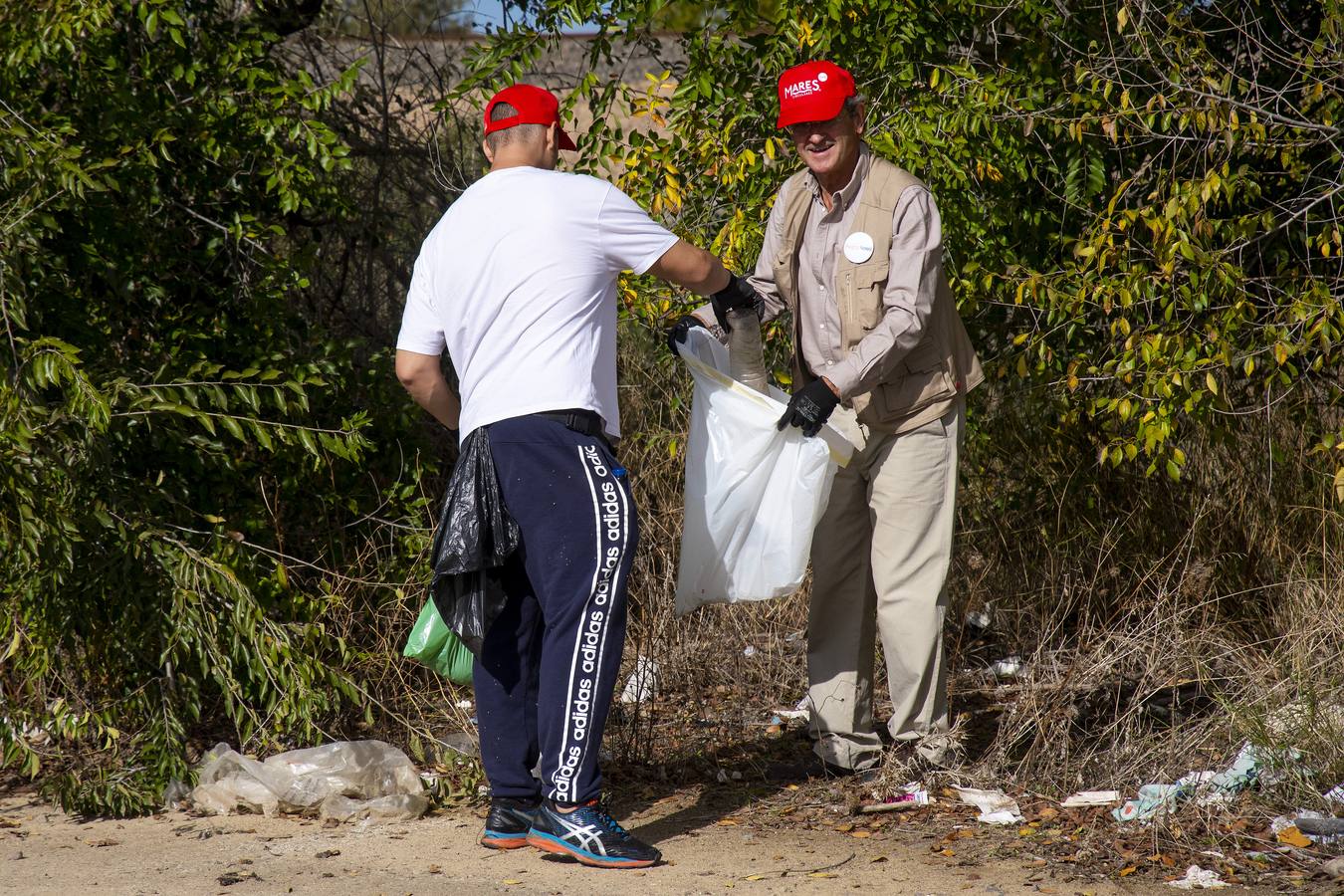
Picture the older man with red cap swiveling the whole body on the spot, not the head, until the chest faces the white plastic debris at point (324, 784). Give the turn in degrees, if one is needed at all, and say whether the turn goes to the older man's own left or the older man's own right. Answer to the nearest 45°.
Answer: approximately 45° to the older man's own right

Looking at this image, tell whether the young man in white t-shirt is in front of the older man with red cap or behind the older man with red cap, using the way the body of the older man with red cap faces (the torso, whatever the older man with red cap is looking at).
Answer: in front

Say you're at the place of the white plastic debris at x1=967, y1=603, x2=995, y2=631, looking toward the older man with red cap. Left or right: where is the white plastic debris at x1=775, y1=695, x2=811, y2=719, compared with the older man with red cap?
right

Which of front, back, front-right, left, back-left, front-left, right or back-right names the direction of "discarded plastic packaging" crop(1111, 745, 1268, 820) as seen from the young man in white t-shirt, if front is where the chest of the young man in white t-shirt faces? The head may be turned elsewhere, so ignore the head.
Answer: front-right

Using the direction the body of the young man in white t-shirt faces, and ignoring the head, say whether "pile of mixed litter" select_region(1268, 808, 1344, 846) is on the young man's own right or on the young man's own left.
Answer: on the young man's own right

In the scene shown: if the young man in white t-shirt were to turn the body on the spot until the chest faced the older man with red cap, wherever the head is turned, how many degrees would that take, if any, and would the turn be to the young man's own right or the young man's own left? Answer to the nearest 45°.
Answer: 0° — they already face them

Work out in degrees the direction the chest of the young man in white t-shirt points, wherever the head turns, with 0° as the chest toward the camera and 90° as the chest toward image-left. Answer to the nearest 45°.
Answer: approximately 225°

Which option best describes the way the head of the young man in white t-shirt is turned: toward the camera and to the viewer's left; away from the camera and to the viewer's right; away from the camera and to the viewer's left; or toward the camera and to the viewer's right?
away from the camera and to the viewer's right

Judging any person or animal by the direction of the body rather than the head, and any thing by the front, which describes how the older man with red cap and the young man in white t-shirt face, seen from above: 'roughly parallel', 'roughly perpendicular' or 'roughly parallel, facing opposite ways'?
roughly parallel, facing opposite ways

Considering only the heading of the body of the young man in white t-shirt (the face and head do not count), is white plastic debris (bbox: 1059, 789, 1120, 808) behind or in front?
in front

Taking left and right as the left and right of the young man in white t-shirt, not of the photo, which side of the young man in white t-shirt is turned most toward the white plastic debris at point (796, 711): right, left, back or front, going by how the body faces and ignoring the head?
front

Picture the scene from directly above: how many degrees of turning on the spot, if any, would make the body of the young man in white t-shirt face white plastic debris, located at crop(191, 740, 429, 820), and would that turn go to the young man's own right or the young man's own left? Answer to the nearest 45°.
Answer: approximately 90° to the young man's own left

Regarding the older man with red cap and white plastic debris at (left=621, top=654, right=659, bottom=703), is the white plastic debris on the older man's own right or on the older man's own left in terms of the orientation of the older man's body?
on the older man's own right

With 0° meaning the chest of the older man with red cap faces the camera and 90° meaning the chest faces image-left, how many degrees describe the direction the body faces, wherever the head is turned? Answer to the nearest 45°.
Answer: approximately 45°
